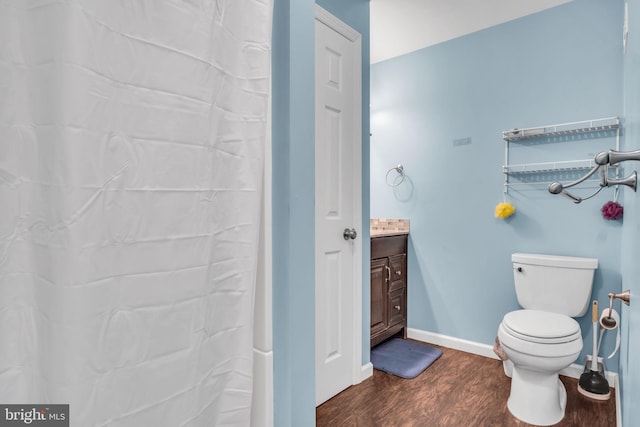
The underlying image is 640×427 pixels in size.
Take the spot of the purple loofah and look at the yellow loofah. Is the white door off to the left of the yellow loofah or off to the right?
left

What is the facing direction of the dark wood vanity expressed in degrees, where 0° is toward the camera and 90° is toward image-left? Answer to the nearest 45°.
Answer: approximately 315°

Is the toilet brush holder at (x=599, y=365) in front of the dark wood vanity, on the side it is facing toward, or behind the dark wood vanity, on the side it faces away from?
in front

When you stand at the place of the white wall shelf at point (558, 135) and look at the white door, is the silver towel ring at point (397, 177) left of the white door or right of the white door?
right

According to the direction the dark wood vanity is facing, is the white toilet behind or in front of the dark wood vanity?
in front

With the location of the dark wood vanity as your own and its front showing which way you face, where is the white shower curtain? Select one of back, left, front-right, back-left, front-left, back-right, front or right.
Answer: front-right

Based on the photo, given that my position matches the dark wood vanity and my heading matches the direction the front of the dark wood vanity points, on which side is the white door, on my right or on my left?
on my right
